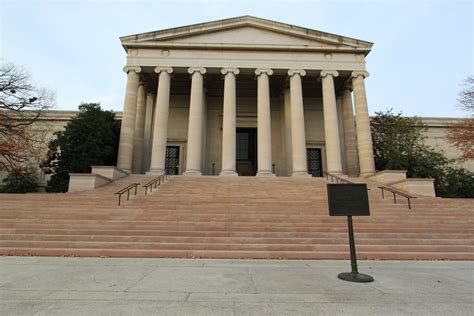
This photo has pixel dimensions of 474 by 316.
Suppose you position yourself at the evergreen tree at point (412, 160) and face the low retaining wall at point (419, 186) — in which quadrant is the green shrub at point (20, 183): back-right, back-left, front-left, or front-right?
front-right

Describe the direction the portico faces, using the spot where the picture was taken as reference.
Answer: facing the viewer

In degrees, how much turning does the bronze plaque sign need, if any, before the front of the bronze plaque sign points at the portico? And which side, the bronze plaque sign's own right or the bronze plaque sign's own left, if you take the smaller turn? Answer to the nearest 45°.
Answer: approximately 135° to the bronze plaque sign's own right

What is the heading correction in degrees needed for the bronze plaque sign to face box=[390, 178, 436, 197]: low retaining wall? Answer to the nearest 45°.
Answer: approximately 180°

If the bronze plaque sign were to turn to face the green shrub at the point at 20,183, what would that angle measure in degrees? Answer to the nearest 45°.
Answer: approximately 90° to its right

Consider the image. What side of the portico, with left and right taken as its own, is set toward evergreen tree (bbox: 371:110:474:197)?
left

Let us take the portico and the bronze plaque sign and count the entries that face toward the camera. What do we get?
2

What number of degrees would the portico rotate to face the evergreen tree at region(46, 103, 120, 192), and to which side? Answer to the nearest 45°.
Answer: approximately 90° to its right

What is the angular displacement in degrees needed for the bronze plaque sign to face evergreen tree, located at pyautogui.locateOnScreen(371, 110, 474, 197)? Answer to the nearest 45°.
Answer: approximately 180°

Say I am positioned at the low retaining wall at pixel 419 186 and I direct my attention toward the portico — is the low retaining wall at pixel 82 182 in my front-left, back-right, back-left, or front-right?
front-left

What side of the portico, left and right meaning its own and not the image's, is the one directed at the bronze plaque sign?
front

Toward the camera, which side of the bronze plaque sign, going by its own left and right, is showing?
front

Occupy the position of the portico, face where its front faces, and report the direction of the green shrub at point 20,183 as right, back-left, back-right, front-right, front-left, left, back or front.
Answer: right
